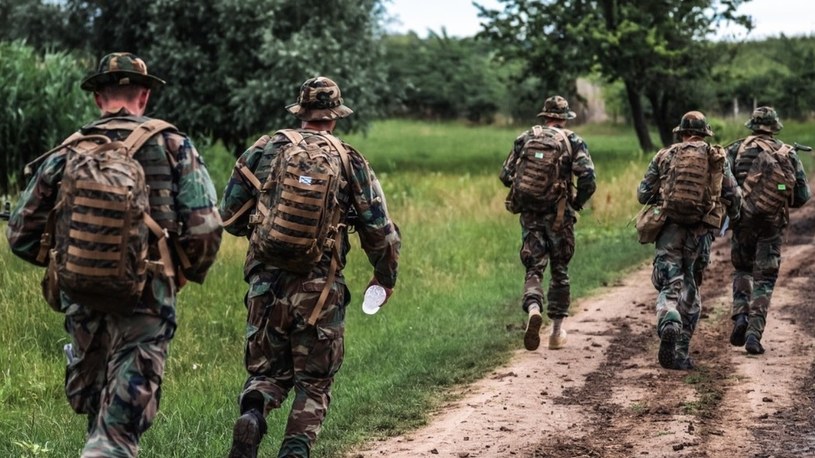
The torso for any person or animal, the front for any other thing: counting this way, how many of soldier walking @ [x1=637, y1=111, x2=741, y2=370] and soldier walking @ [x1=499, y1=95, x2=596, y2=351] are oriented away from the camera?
2

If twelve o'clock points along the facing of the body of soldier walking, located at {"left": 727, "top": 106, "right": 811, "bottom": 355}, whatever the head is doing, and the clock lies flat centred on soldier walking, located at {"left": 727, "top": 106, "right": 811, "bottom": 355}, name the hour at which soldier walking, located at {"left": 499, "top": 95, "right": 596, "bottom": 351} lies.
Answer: soldier walking, located at {"left": 499, "top": 95, "right": 596, "bottom": 351} is roughly at 8 o'clock from soldier walking, located at {"left": 727, "top": 106, "right": 811, "bottom": 355}.

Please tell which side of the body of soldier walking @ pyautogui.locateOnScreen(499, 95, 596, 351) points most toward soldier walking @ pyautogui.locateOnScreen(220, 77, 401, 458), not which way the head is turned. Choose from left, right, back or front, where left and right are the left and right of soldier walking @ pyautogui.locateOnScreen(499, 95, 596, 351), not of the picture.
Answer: back

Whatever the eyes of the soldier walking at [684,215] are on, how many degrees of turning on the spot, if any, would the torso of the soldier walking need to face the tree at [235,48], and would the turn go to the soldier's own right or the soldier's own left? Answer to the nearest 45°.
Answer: approximately 45° to the soldier's own left

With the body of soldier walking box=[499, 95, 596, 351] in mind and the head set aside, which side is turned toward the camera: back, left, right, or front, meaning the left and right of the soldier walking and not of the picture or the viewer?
back

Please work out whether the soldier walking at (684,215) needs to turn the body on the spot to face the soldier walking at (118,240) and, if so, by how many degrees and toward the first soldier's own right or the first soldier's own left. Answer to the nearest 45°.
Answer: approximately 135° to the first soldier's own left

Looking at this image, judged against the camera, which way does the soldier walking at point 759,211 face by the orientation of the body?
away from the camera

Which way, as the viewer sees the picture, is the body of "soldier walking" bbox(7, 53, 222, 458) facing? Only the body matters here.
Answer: away from the camera

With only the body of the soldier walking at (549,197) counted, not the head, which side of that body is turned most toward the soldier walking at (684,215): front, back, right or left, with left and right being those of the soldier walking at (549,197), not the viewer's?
right

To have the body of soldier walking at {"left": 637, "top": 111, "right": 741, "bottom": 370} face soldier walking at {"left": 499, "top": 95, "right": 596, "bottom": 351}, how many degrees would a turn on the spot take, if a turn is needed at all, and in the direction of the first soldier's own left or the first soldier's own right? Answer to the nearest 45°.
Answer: approximately 90° to the first soldier's own left

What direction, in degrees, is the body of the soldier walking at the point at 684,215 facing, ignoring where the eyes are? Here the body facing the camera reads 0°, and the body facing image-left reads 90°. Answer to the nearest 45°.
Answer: approximately 180°

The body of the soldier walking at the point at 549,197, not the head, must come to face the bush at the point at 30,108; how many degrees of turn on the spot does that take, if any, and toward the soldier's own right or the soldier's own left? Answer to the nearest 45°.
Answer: approximately 45° to the soldier's own left
